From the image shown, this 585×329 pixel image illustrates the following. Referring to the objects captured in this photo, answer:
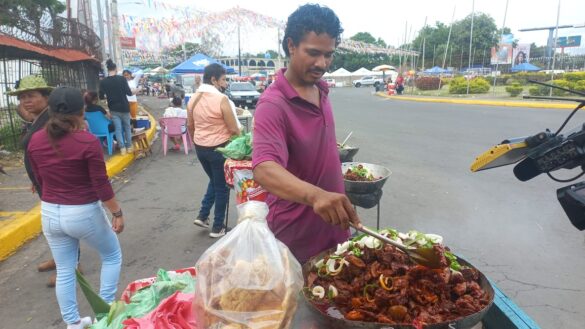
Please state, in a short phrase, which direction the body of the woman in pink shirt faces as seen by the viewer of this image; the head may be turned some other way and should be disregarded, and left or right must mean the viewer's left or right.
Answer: facing away from the viewer and to the right of the viewer

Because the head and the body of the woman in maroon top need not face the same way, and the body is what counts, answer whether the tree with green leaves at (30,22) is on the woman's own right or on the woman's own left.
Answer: on the woman's own left

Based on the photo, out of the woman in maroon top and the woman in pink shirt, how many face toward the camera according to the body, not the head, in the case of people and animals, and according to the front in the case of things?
0

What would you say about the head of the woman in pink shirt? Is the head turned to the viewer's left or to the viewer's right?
to the viewer's right

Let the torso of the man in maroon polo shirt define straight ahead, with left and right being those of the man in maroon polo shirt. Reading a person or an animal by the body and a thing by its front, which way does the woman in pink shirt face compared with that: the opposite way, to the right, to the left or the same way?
to the left

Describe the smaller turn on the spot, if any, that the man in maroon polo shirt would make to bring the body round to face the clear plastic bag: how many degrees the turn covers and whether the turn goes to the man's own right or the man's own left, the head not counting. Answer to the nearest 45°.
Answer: approximately 45° to the man's own right

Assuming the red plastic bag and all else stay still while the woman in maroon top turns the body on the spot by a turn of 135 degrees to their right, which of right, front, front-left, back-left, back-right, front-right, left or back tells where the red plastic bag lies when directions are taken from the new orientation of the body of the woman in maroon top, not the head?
front

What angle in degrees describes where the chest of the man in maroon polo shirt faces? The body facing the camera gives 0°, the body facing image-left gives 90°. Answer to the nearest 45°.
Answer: approximately 315°

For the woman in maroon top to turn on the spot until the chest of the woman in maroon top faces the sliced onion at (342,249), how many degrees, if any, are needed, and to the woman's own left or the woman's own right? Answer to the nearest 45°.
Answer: approximately 90° to the woman's own right
